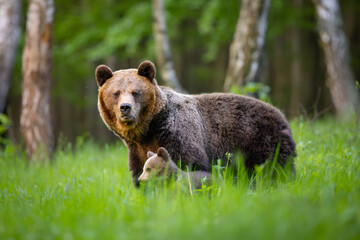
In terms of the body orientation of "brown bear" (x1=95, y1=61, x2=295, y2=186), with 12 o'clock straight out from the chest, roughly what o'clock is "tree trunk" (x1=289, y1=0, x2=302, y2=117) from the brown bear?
The tree trunk is roughly at 5 o'clock from the brown bear.

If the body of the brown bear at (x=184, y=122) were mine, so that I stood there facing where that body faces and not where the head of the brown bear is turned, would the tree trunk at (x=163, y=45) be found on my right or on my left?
on my right

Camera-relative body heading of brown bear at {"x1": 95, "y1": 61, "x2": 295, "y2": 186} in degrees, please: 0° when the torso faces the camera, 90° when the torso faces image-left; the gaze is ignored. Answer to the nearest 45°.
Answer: approximately 45°

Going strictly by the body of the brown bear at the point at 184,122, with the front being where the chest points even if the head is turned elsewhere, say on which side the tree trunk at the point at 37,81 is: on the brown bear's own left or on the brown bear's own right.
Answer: on the brown bear's own right

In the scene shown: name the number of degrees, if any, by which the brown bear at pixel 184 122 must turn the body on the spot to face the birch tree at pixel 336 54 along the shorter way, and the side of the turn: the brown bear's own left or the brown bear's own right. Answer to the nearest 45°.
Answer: approximately 180°

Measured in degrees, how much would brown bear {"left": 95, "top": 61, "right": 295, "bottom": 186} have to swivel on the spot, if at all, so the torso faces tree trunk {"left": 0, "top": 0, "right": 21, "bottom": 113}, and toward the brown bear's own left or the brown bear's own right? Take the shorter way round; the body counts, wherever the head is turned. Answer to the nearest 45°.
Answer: approximately 90° to the brown bear's own right

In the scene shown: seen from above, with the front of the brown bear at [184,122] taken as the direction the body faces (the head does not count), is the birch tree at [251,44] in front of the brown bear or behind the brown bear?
behind
